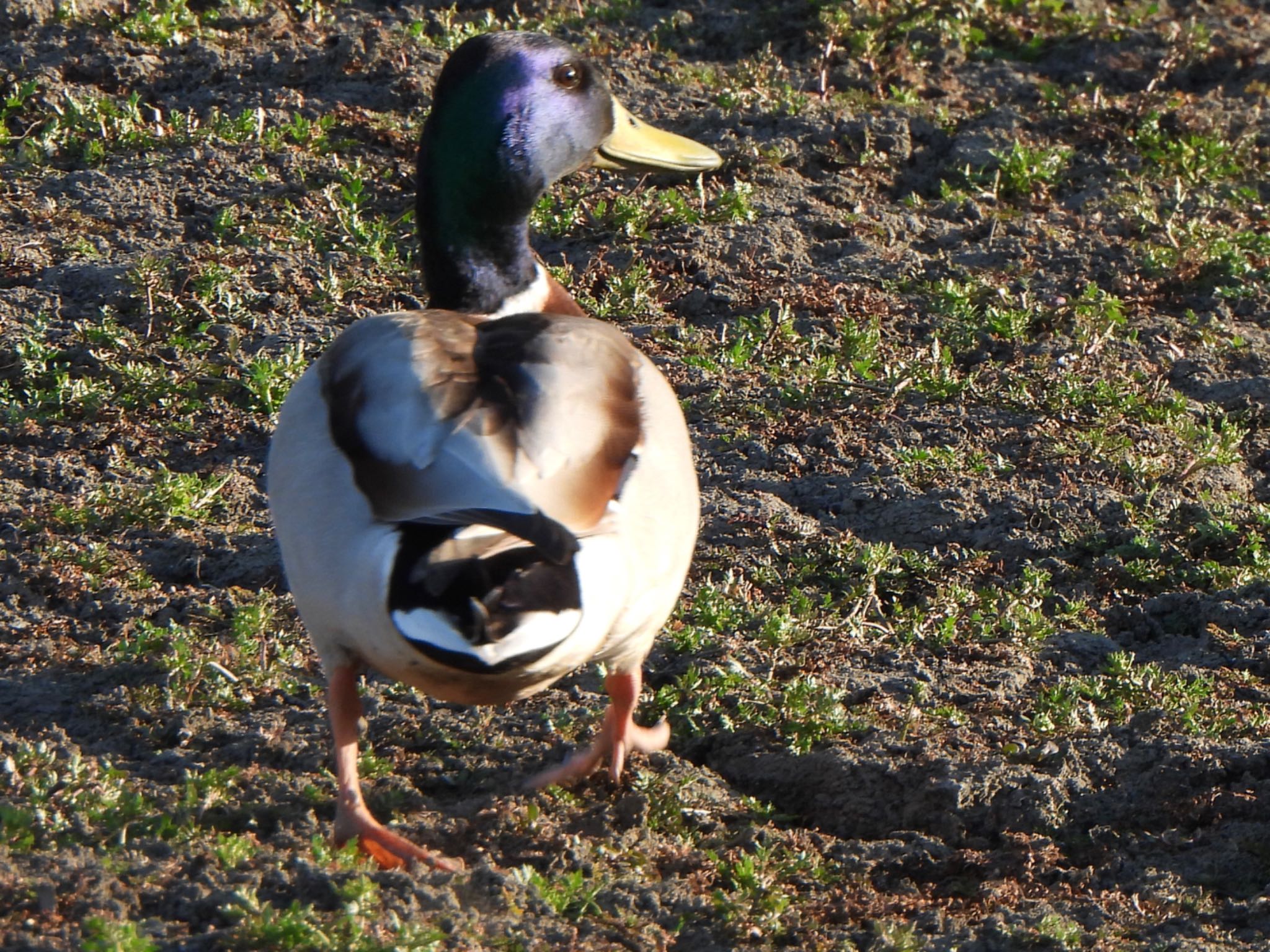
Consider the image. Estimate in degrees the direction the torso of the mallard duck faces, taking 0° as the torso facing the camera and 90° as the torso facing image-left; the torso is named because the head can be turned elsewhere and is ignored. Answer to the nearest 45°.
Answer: approximately 180°
